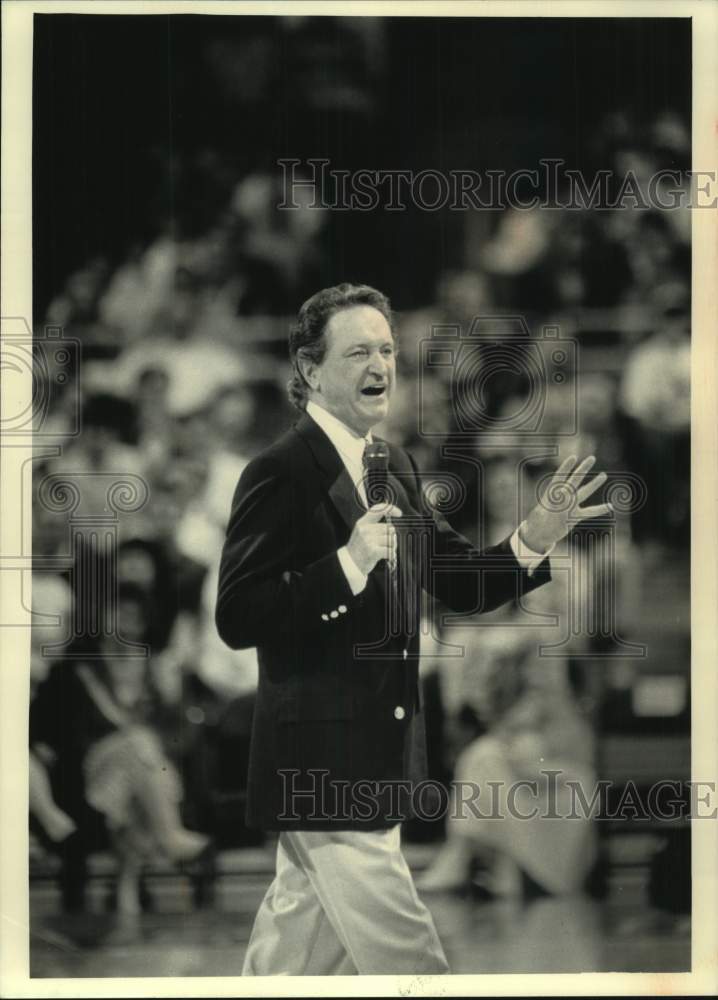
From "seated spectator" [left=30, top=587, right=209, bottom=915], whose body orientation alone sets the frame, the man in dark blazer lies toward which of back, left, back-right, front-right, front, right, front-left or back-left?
front-left

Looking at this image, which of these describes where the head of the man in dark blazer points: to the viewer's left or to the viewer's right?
to the viewer's right

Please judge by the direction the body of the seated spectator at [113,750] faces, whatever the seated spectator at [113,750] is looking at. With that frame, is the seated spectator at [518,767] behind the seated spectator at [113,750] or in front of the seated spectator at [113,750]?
in front

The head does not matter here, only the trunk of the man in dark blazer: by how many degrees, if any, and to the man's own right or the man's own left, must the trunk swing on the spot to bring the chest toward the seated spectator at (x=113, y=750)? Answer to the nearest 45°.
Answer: approximately 135° to the man's own right

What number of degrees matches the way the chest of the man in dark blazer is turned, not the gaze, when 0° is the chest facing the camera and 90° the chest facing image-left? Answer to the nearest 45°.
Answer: approximately 315°

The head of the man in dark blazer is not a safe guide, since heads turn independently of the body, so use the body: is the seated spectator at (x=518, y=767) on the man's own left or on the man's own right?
on the man's own left

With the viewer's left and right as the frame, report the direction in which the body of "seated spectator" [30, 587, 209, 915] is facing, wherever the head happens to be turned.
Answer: facing the viewer and to the right of the viewer

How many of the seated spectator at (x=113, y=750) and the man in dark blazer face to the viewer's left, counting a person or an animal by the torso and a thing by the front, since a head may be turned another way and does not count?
0
